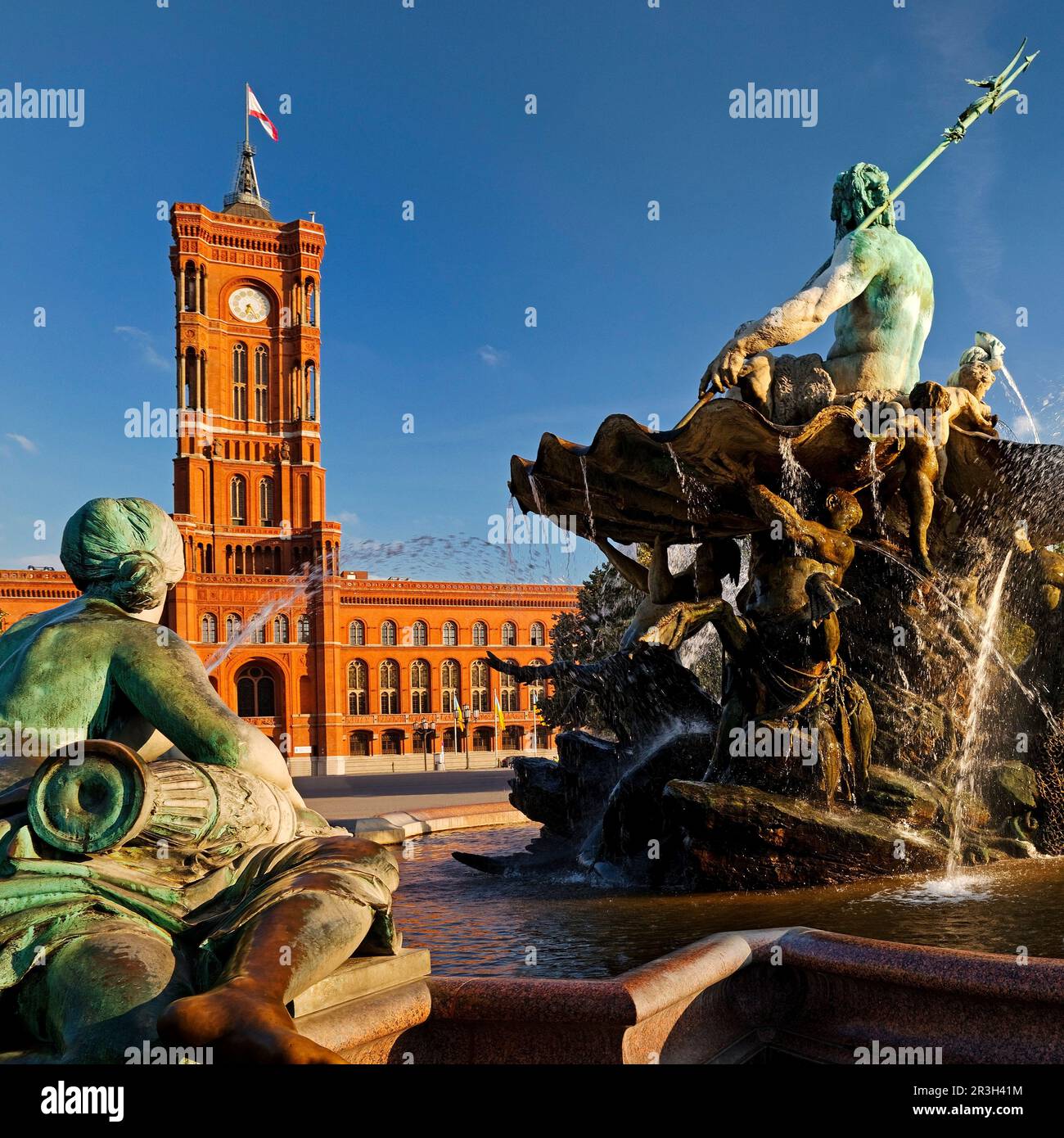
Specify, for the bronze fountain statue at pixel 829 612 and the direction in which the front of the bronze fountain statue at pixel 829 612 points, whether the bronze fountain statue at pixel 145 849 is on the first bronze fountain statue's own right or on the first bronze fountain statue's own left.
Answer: on the first bronze fountain statue's own left

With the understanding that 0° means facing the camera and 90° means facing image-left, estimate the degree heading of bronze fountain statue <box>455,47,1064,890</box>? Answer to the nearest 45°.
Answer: approximately 135°
